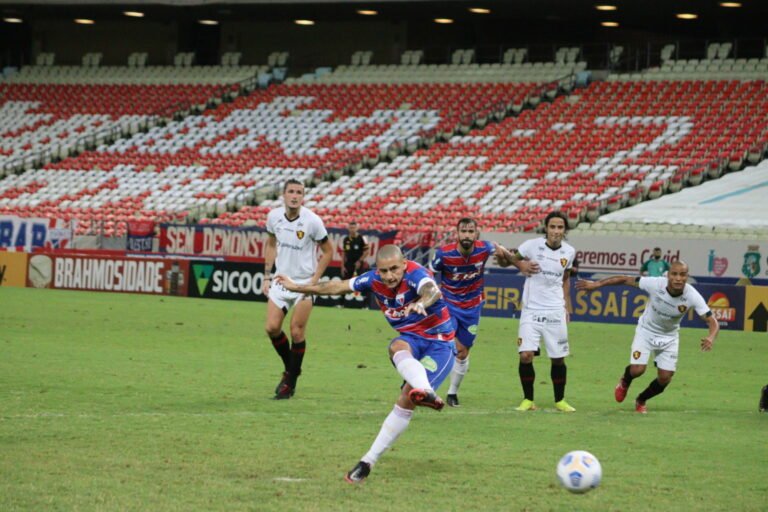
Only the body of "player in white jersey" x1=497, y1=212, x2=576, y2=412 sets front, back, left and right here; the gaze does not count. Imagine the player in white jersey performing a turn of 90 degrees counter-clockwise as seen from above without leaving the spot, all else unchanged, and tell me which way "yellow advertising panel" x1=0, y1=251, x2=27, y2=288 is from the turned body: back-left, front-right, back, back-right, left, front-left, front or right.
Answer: back-left

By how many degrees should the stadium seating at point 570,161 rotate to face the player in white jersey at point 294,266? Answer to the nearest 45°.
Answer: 0° — it already faces them

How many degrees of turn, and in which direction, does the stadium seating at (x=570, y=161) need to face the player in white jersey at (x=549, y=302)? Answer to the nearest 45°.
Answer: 0° — it already faces them

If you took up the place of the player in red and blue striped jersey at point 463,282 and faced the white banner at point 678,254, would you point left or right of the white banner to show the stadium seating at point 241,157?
left

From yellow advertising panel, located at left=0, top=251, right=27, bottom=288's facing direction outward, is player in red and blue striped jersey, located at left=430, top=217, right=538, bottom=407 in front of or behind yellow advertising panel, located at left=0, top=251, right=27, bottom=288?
in front

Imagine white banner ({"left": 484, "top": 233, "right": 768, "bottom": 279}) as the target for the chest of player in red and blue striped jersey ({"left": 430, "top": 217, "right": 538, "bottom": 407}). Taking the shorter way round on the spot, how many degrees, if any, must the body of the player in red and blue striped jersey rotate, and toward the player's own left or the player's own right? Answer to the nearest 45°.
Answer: approximately 180°

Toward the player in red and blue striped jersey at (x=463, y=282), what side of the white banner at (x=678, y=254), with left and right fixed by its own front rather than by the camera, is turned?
front

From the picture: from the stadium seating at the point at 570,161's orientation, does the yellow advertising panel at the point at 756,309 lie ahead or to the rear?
ahead

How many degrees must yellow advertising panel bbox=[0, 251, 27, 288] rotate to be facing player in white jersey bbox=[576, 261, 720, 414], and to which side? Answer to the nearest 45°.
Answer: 0° — it already faces them

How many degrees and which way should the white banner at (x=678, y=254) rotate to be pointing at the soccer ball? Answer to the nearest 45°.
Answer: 0° — it already faces it

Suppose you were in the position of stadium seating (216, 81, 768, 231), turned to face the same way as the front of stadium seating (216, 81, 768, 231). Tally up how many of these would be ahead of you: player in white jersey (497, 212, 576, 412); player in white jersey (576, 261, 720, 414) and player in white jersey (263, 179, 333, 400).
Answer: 3

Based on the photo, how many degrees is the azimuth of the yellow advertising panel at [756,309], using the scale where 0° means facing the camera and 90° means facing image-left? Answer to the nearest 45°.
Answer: approximately 0°
